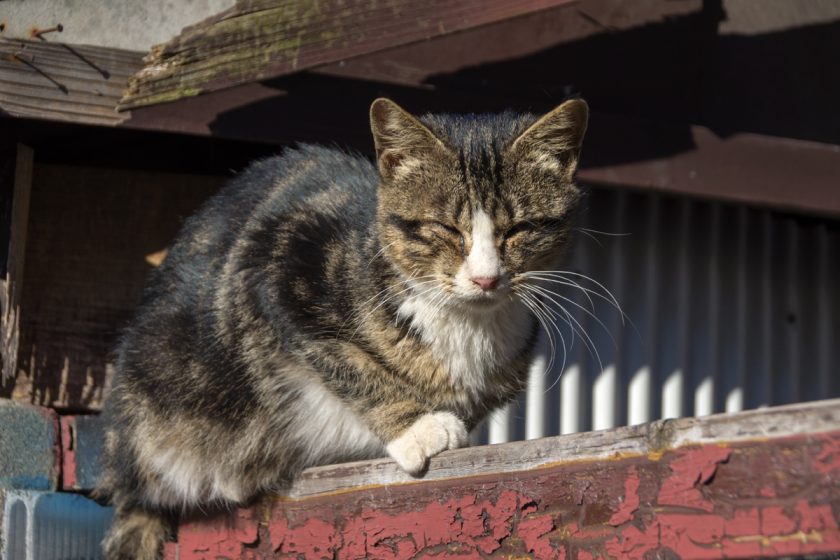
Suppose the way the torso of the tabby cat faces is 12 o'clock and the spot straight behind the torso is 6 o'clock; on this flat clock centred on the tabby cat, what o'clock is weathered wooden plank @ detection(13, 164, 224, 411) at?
The weathered wooden plank is roughly at 6 o'clock from the tabby cat.

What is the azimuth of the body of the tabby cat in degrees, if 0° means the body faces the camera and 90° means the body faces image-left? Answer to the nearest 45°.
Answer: approximately 315°

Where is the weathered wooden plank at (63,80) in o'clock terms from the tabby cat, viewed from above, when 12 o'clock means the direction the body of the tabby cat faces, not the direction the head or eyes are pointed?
The weathered wooden plank is roughly at 5 o'clock from the tabby cat.

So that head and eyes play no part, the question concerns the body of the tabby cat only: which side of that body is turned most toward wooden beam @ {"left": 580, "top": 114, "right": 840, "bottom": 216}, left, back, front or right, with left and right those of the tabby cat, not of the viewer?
left

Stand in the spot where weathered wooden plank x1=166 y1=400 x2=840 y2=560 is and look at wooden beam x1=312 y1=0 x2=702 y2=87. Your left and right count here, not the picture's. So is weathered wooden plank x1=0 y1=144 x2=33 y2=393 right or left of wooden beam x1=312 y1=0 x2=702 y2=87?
left

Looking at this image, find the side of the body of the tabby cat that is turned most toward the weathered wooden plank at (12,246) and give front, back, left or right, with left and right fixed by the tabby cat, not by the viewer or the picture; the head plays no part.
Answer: back
